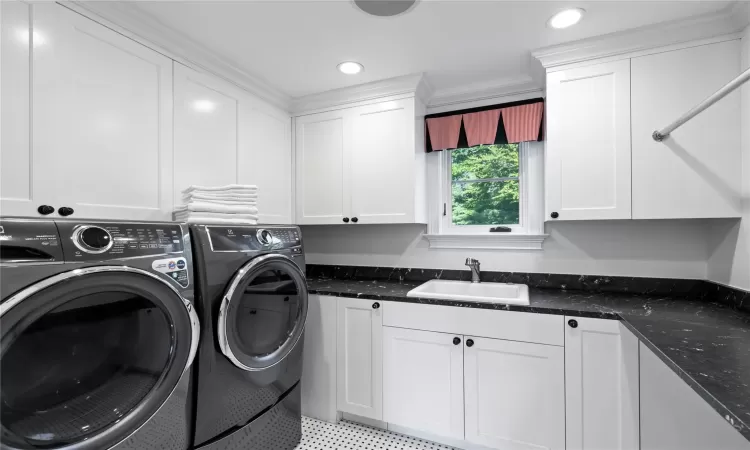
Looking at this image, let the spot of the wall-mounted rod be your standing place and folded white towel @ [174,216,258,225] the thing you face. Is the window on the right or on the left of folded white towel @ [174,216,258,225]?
right

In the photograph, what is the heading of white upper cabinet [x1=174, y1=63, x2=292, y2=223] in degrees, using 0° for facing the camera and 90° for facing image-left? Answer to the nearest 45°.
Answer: approximately 315°

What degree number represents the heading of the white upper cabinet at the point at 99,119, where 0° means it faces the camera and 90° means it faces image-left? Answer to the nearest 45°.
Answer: approximately 315°

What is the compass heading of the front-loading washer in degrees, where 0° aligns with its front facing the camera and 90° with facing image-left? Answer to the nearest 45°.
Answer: approximately 315°

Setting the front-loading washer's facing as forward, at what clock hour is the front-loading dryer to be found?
The front-loading dryer is roughly at 10 o'clock from the front-loading washer.

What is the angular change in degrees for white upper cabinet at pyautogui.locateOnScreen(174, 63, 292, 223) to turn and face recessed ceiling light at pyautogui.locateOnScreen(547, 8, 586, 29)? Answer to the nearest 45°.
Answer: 0° — it already faces it
